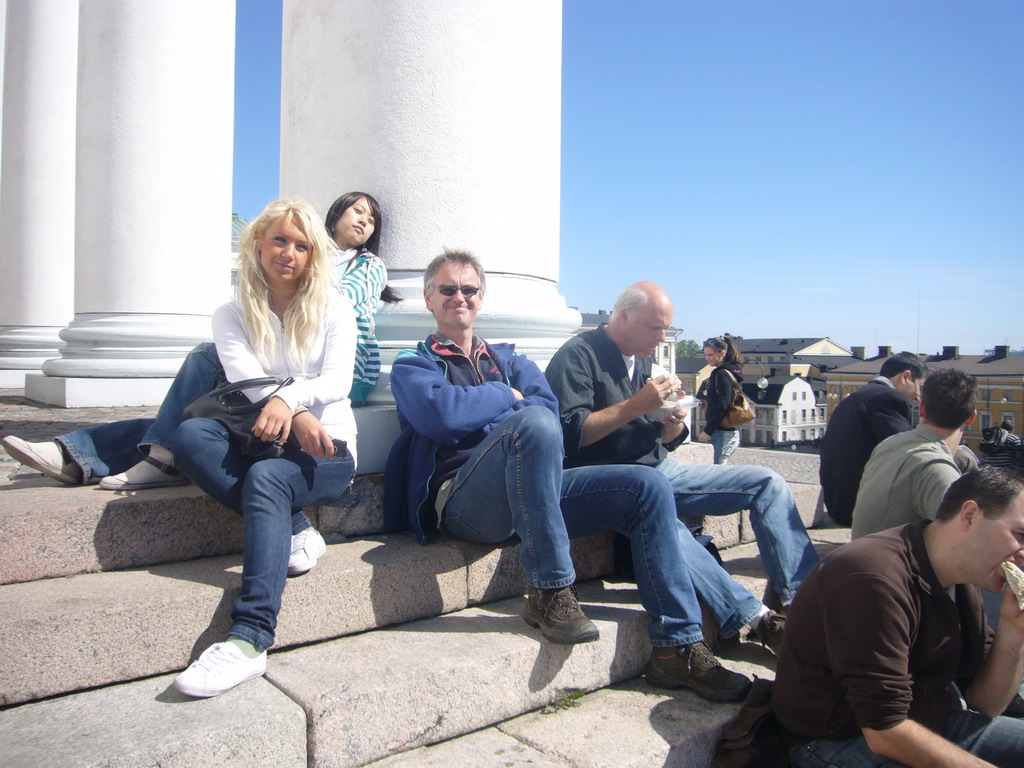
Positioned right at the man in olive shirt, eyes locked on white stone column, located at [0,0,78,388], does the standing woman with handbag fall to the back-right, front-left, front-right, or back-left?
front-right

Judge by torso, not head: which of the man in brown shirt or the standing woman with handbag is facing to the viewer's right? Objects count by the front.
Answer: the man in brown shirt

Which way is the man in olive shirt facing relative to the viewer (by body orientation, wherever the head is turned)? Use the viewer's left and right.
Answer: facing away from the viewer and to the right of the viewer

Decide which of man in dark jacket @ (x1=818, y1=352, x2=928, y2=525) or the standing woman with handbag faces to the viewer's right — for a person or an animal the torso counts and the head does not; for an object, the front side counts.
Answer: the man in dark jacket

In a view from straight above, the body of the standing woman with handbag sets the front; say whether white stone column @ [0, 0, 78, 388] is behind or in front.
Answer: in front

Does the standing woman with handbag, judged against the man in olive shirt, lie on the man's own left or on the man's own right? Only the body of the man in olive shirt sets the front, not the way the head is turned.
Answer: on the man's own left

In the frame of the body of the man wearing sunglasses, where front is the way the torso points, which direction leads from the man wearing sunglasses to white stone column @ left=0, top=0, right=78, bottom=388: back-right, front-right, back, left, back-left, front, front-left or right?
back

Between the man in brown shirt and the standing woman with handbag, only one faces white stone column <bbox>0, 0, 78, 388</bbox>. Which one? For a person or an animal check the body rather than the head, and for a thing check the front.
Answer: the standing woman with handbag

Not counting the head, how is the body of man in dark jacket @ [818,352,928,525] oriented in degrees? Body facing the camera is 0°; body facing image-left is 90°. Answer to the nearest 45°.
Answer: approximately 270°

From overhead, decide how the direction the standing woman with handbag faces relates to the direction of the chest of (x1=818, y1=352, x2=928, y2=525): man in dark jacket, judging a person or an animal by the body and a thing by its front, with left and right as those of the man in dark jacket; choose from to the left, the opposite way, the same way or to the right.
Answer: the opposite way

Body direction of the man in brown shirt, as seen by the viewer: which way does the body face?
to the viewer's right

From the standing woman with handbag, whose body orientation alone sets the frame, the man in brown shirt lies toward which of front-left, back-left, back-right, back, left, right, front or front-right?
left

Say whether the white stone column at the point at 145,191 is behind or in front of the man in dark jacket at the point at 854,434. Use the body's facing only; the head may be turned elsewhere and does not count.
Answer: behind

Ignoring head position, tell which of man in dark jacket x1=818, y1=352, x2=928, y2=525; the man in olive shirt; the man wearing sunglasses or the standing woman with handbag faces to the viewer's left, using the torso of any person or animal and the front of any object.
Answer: the standing woman with handbag
